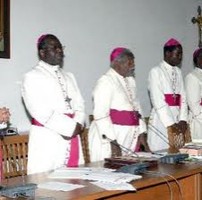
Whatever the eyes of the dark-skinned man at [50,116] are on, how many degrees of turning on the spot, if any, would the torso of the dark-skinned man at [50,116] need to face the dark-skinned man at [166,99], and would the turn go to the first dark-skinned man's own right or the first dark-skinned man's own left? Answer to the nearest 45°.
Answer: approximately 90° to the first dark-skinned man's own left

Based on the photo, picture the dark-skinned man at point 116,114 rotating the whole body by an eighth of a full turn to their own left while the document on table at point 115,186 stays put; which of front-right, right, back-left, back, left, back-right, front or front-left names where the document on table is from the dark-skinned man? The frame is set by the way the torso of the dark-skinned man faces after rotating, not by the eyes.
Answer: right

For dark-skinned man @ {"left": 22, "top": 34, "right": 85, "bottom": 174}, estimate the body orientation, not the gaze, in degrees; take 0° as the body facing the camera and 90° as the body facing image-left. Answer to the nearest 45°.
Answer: approximately 315°

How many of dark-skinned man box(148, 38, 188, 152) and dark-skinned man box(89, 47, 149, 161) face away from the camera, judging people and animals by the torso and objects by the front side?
0

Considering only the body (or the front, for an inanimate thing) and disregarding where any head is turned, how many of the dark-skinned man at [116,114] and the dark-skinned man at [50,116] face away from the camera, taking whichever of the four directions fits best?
0

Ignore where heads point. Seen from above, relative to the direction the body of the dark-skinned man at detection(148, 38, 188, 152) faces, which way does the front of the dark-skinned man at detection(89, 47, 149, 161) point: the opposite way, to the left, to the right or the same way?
the same way

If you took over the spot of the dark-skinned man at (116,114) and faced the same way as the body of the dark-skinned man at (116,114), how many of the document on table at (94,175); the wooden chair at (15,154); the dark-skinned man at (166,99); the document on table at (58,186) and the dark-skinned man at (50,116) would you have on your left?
1

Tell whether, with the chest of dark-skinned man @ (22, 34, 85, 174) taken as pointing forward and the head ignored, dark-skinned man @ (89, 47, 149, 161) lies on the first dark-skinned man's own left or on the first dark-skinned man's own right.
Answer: on the first dark-skinned man's own left

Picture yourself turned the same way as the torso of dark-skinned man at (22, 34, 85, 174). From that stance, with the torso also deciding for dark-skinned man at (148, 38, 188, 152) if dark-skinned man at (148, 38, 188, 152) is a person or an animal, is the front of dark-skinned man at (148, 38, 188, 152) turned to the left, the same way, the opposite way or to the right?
the same way

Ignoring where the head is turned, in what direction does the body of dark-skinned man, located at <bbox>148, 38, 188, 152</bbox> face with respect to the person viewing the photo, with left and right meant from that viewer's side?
facing the viewer and to the right of the viewer

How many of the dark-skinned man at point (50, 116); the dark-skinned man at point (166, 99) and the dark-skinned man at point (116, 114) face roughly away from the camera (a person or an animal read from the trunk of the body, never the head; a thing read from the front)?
0

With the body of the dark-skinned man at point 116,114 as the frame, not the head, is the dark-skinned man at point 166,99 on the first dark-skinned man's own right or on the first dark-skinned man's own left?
on the first dark-skinned man's own left

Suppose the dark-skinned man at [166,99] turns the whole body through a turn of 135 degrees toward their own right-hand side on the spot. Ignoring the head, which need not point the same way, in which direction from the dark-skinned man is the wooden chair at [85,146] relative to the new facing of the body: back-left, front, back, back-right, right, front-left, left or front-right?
front-left

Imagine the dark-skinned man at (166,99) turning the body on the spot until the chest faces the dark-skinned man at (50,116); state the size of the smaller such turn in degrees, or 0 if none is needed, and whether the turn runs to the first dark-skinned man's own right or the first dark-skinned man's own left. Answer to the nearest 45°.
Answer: approximately 90° to the first dark-skinned man's own right

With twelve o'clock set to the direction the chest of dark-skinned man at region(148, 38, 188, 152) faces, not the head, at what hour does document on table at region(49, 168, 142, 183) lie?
The document on table is roughly at 2 o'clock from the dark-skinned man.

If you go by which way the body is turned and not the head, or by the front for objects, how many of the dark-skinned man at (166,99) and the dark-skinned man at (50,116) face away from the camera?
0

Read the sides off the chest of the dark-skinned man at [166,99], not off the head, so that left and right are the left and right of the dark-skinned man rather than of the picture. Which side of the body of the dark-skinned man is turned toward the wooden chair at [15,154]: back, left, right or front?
right

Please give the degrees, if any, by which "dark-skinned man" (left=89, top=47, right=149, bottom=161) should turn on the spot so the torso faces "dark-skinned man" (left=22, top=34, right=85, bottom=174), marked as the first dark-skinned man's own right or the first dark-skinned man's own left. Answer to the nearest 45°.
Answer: approximately 90° to the first dark-skinned man's own right
